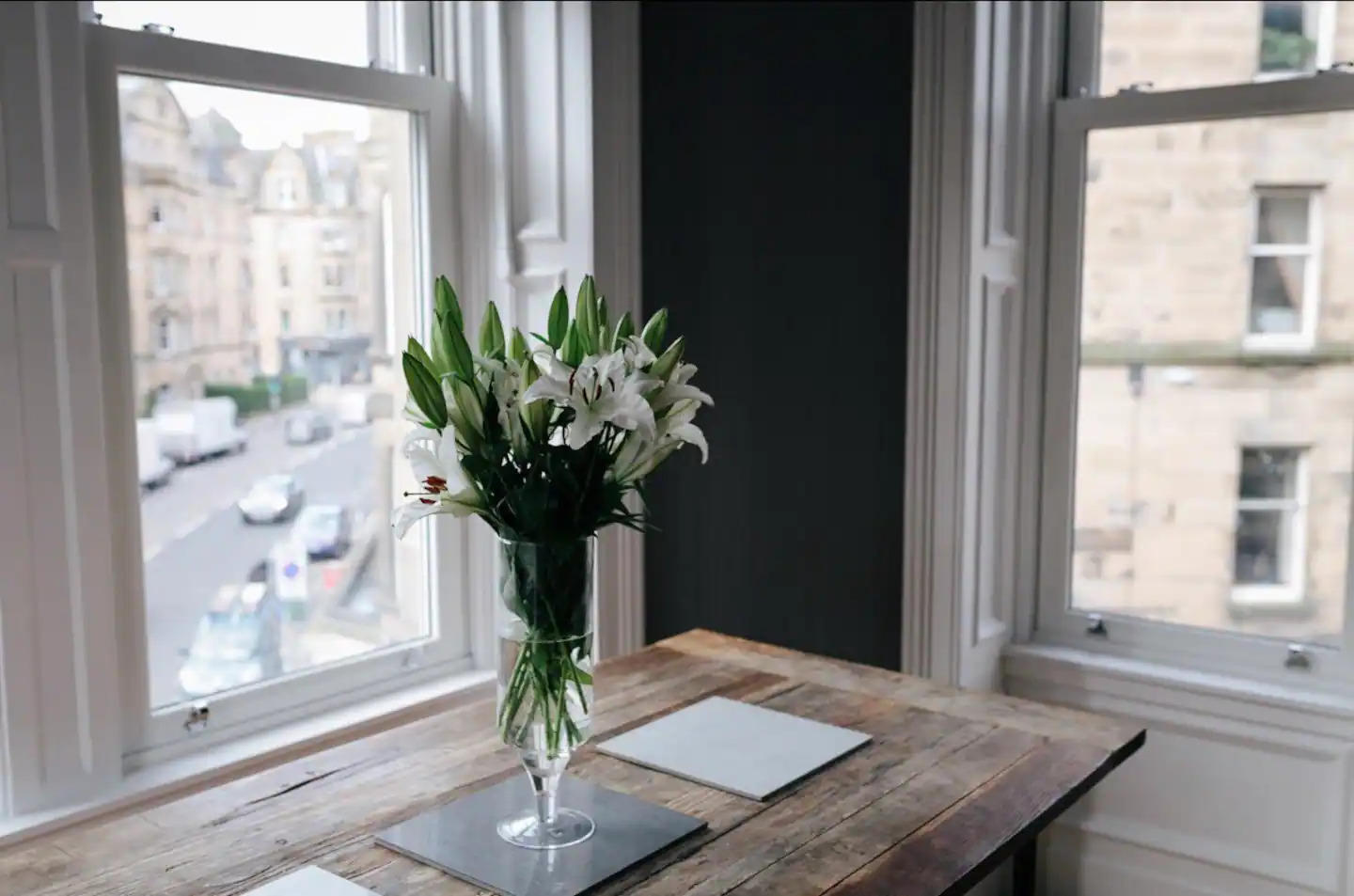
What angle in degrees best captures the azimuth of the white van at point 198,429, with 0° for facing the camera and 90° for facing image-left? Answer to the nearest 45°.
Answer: approximately 225°

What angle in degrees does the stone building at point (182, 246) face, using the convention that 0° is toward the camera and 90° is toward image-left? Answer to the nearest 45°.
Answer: approximately 315°

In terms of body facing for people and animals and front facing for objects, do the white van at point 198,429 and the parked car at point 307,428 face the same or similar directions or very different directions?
same or similar directions

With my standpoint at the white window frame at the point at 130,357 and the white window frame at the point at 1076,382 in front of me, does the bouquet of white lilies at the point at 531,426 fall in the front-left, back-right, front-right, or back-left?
front-right

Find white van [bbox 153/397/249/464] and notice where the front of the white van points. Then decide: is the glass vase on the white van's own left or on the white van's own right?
on the white van's own right

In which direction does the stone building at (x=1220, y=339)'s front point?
toward the camera

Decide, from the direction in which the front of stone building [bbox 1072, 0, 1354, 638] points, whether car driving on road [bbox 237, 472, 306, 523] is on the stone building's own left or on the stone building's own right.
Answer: on the stone building's own right

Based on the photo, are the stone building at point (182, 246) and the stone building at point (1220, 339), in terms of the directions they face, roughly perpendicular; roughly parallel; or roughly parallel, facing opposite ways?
roughly perpendicular
